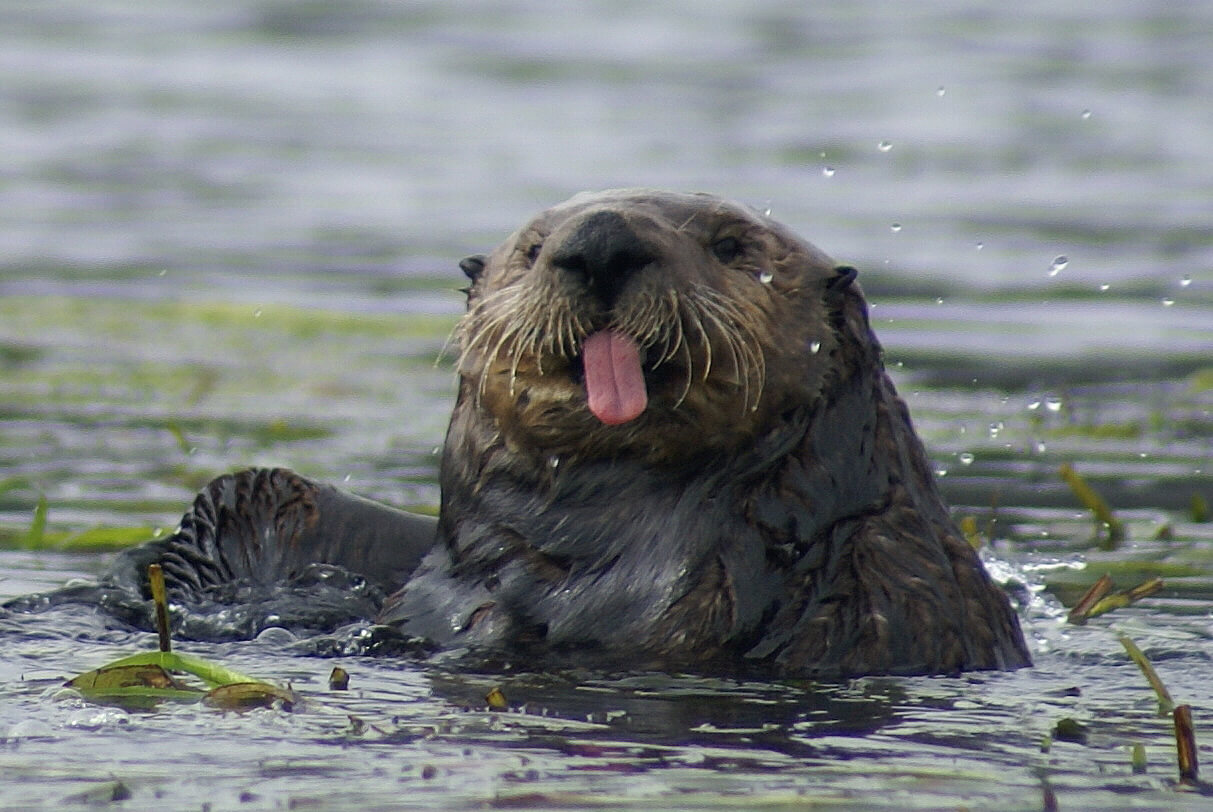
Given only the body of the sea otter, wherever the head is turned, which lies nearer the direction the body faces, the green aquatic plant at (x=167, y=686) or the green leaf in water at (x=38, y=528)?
the green aquatic plant

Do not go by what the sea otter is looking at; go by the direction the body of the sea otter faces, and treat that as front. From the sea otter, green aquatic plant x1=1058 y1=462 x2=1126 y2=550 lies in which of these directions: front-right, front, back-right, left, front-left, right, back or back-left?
back-left

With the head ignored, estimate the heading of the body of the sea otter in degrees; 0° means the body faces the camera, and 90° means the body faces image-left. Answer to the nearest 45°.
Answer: approximately 0°

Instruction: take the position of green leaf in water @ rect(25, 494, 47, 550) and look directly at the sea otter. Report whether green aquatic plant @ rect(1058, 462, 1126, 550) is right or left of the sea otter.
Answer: left

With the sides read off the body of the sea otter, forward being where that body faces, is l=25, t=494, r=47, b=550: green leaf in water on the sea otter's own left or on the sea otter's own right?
on the sea otter's own right

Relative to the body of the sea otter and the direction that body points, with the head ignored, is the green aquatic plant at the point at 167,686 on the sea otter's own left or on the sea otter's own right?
on the sea otter's own right
